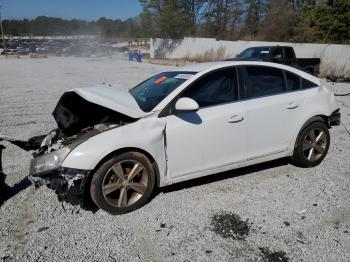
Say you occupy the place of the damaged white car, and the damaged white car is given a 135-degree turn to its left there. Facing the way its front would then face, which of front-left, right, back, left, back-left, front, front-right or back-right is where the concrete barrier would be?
left

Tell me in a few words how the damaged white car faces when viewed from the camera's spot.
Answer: facing the viewer and to the left of the viewer

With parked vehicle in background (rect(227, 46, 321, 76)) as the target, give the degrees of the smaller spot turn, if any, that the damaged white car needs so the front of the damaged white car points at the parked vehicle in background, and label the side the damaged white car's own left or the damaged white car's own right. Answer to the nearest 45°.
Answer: approximately 135° to the damaged white car's own right
